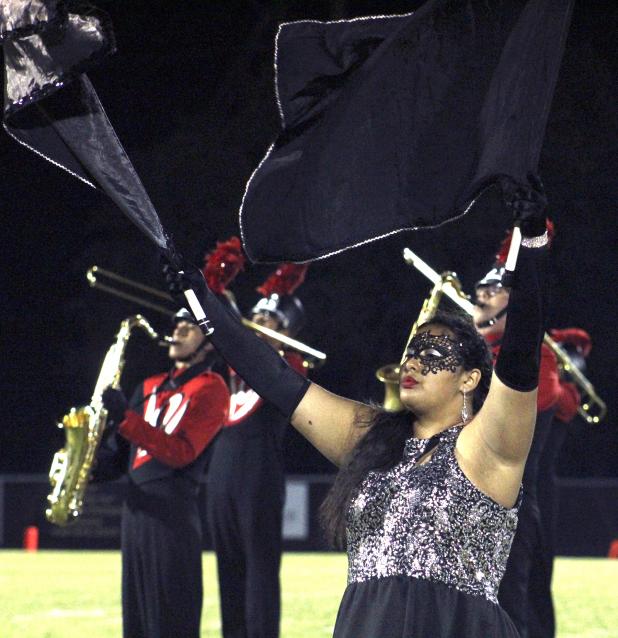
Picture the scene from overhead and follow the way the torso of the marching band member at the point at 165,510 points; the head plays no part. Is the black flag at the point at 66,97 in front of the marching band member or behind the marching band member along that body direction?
in front

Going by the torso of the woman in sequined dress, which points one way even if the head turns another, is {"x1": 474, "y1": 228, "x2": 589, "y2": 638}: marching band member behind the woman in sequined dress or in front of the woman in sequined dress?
behind

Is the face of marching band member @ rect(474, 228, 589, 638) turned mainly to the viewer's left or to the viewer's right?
to the viewer's left

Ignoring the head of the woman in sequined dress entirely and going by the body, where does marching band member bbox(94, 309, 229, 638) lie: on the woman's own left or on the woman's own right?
on the woman's own right

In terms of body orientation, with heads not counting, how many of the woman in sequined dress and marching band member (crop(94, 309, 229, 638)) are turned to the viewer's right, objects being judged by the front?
0

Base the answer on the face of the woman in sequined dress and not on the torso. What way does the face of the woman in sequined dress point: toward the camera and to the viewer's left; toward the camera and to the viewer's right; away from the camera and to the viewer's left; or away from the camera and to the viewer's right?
toward the camera and to the viewer's left

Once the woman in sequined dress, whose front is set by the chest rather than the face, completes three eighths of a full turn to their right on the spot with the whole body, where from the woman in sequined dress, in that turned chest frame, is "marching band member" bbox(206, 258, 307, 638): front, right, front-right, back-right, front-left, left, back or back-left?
front

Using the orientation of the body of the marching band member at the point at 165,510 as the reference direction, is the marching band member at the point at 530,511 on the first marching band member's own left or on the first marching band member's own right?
on the first marching band member's own left
